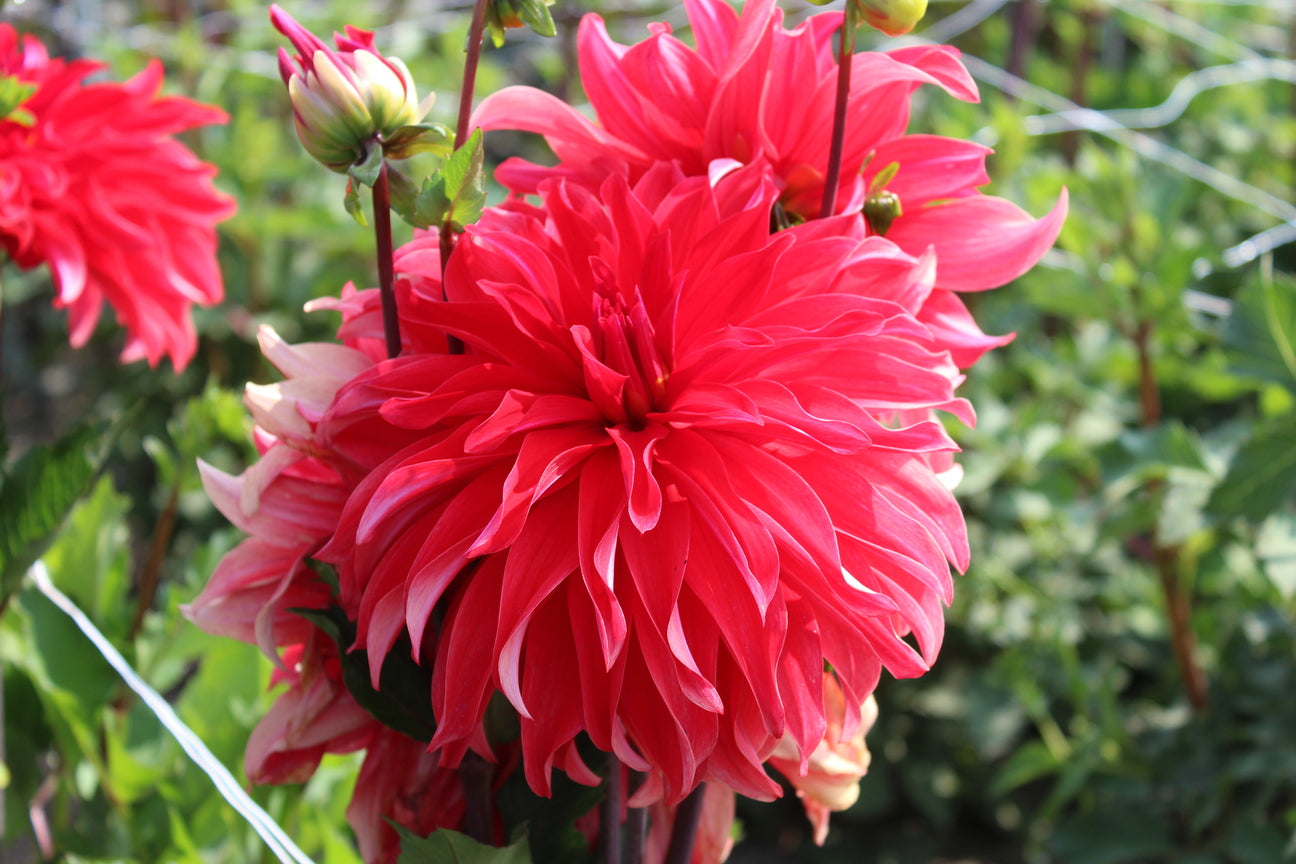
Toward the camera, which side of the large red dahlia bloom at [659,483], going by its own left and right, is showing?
front

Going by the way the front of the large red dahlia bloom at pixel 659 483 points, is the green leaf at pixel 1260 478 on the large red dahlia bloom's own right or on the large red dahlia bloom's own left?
on the large red dahlia bloom's own left
